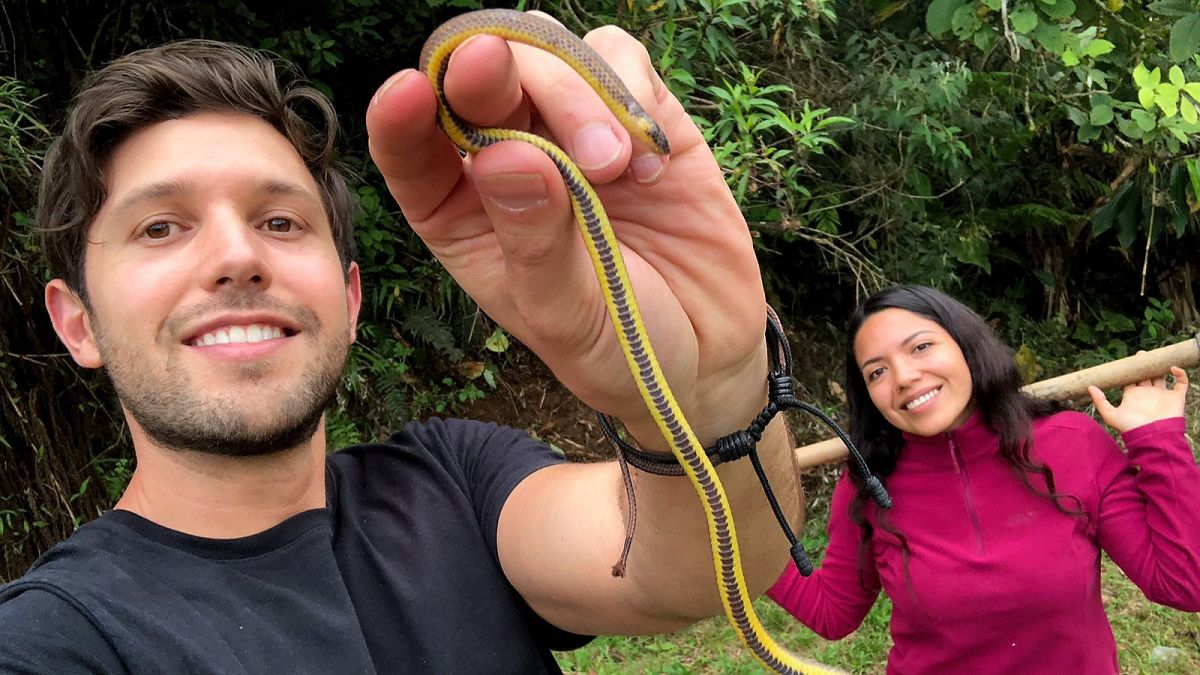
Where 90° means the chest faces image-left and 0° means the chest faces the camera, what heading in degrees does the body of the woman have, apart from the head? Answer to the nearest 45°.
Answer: approximately 0°
